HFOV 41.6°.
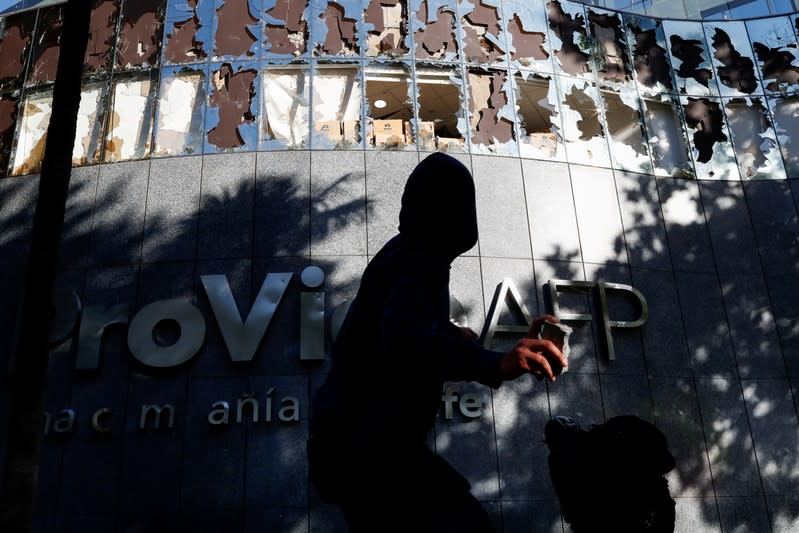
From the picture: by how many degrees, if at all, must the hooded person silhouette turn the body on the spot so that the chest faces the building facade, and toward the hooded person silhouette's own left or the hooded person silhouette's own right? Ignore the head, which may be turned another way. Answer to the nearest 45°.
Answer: approximately 90° to the hooded person silhouette's own left

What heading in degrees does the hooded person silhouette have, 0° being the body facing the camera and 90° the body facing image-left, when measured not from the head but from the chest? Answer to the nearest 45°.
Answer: approximately 270°

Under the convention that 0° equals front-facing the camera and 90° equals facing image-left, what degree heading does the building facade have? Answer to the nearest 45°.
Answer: approximately 0°

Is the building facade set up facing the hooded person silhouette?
yes

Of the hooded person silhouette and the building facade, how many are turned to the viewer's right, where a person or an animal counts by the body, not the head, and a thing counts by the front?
1

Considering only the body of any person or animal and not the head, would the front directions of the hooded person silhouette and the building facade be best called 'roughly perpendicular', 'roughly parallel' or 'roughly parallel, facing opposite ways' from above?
roughly perpendicular

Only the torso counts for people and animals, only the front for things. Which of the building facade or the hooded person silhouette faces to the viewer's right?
the hooded person silhouette
